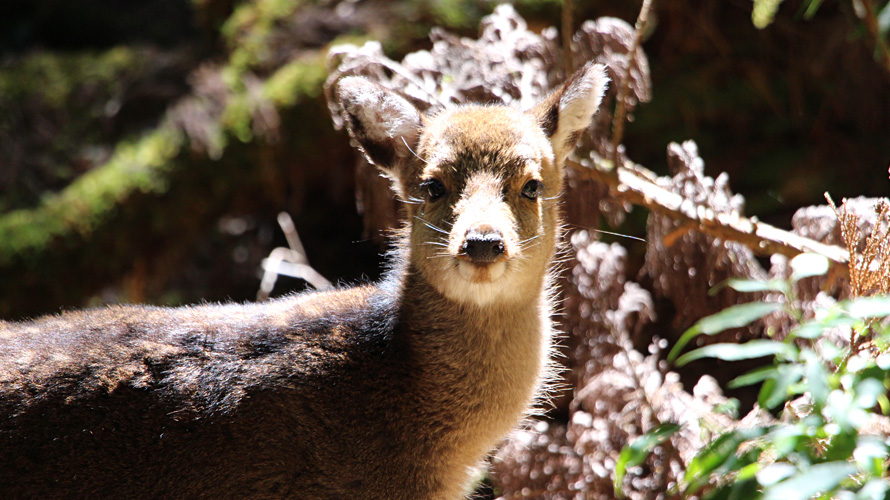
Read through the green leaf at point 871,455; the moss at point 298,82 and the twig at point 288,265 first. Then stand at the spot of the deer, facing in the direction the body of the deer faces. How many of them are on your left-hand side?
2

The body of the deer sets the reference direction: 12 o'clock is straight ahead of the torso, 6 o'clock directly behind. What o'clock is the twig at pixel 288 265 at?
The twig is roughly at 9 o'clock from the deer.

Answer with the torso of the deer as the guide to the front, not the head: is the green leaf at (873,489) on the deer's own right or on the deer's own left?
on the deer's own right

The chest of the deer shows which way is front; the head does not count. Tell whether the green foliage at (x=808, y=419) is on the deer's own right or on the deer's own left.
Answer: on the deer's own right

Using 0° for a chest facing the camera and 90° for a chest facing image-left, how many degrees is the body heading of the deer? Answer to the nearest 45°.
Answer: approximately 270°

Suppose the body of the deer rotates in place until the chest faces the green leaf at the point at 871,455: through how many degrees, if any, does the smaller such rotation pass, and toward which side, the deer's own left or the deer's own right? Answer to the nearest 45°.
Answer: approximately 45° to the deer's own right

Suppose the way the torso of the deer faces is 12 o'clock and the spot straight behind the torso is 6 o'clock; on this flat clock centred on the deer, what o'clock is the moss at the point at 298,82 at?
The moss is roughly at 9 o'clock from the deer.
